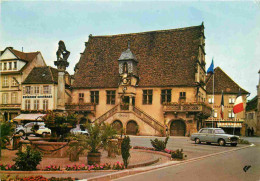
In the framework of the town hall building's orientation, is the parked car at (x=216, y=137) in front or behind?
in front

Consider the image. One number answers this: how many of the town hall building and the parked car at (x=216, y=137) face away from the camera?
0

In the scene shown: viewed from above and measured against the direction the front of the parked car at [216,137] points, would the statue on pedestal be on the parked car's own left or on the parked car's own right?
on the parked car's own right

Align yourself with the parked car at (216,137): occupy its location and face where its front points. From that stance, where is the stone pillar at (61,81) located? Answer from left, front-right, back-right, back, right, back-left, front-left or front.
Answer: right

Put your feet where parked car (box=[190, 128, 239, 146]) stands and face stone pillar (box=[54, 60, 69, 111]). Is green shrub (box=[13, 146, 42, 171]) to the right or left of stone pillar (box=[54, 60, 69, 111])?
left

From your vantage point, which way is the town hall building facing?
toward the camera
